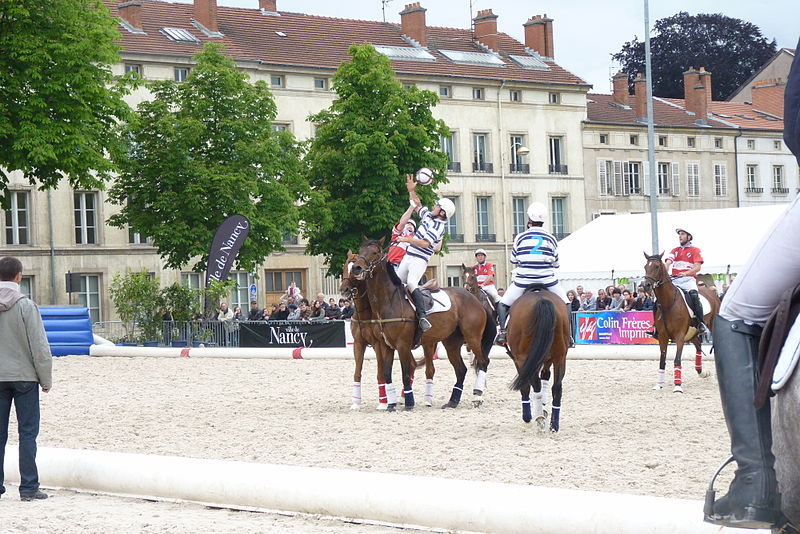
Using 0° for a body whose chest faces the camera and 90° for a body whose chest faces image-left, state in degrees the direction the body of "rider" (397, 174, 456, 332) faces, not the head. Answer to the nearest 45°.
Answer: approximately 90°

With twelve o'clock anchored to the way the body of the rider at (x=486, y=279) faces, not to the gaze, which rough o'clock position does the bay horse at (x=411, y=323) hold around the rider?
The bay horse is roughly at 11 o'clock from the rider.

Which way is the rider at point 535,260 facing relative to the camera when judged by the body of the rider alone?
away from the camera

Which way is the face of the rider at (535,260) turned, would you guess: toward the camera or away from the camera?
away from the camera

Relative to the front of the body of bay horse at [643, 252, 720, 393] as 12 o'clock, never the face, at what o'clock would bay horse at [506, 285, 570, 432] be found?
bay horse at [506, 285, 570, 432] is roughly at 11 o'clock from bay horse at [643, 252, 720, 393].

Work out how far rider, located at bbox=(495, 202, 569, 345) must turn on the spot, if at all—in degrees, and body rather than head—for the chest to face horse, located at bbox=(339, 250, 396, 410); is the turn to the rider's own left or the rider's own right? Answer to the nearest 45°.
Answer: approximately 45° to the rider's own left

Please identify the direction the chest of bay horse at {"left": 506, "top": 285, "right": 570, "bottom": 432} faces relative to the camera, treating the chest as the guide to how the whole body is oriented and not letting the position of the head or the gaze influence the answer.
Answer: away from the camera

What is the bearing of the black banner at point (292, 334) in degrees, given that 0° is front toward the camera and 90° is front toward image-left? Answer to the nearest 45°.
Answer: approximately 0°

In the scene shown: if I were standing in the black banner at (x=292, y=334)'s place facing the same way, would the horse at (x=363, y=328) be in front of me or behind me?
in front
